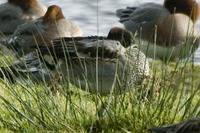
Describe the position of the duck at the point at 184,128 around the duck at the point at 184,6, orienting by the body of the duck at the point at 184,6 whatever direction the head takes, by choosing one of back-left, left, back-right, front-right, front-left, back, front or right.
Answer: right

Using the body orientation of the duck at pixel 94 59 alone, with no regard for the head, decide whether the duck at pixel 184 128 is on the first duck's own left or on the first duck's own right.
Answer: on the first duck's own right

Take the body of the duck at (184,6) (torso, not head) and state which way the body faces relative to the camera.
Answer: to the viewer's right

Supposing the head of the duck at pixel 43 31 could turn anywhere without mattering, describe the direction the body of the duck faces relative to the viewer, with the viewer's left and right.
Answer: facing to the right of the viewer

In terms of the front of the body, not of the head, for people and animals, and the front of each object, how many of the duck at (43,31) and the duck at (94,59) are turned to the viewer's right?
2

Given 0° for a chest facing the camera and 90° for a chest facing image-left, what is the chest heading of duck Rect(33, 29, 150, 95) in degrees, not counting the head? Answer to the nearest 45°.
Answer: approximately 270°
